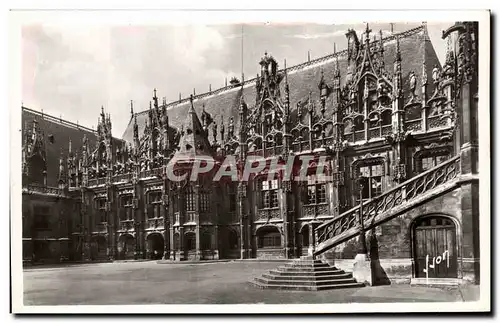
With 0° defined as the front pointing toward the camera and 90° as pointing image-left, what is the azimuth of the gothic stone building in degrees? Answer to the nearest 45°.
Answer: approximately 45°
